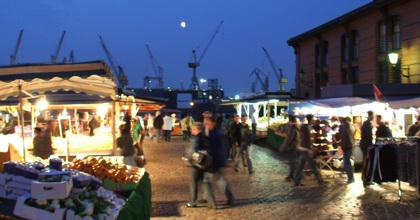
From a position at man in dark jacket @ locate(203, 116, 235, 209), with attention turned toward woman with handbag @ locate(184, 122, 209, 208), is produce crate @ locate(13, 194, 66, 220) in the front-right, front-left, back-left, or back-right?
front-left

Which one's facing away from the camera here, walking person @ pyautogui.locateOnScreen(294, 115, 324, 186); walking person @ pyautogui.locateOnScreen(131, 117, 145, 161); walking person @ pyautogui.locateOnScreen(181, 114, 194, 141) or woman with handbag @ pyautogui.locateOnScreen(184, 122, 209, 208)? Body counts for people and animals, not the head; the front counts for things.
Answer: walking person @ pyautogui.locateOnScreen(181, 114, 194, 141)

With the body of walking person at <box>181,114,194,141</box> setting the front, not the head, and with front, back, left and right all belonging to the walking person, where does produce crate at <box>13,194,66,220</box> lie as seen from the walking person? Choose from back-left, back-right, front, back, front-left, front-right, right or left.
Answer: back

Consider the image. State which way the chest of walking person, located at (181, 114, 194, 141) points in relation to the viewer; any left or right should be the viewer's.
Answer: facing away from the viewer

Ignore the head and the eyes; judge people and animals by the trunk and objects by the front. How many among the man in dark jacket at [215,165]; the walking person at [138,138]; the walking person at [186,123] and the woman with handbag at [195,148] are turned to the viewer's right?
0
